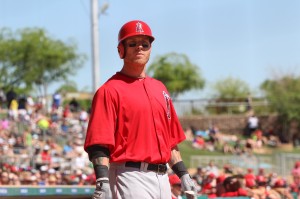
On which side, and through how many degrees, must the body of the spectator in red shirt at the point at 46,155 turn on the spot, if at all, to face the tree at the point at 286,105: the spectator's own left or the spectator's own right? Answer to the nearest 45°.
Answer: approximately 135° to the spectator's own left

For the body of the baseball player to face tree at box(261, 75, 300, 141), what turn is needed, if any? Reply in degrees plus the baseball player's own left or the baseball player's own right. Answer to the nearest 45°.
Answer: approximately 135° to the baseball player's own left

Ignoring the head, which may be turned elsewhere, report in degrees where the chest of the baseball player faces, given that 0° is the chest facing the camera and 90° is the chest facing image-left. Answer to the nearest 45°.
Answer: approximately 315°

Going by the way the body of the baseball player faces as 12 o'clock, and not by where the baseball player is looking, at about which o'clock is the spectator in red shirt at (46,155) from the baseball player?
The spectator in red shirt is roughly at 7 o'clock from the baseball player.

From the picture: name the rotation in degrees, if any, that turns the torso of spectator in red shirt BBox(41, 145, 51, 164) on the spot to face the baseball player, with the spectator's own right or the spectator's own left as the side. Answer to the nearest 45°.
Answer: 0° — they already face them
